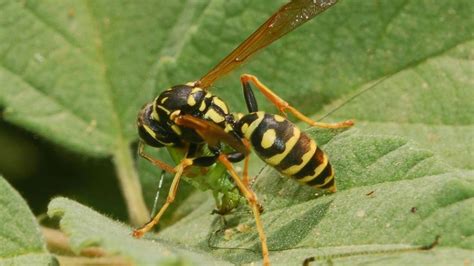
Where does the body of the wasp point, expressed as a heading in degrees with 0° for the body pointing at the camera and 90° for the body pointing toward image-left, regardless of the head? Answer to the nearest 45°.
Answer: approximately 90°

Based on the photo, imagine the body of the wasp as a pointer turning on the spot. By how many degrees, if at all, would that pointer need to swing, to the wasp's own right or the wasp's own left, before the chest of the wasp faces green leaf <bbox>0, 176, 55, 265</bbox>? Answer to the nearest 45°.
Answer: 0° — it already faces it
